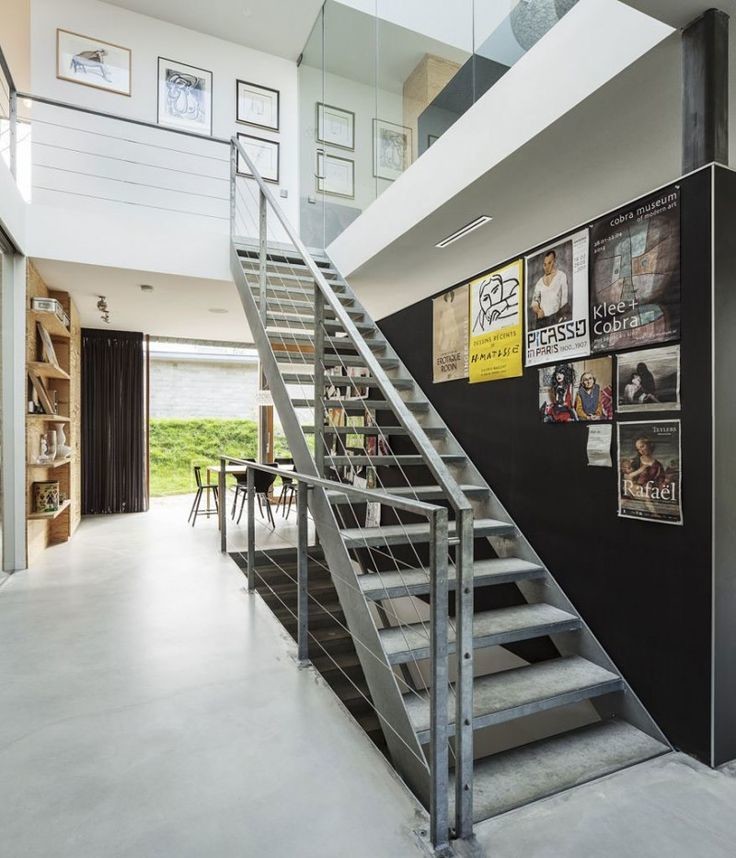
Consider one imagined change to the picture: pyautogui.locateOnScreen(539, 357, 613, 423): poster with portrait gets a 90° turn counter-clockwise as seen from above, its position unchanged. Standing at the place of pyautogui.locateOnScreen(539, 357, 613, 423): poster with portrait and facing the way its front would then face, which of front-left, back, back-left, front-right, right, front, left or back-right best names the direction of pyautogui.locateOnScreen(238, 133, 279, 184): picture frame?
back

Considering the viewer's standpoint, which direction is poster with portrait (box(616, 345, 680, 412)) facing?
facing the viewer and to the left of the viewer

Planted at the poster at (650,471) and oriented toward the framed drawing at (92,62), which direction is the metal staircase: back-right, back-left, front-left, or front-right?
front-left

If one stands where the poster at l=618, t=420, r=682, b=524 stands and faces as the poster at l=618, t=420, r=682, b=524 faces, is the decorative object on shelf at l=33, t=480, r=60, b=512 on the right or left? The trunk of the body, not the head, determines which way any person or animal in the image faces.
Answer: on its right

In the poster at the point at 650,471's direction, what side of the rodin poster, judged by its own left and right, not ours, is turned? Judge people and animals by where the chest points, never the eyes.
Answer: left

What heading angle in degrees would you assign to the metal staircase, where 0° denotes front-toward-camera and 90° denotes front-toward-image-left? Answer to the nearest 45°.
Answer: approximately 315°

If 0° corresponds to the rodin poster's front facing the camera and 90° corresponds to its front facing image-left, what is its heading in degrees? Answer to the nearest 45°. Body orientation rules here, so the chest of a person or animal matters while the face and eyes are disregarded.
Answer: approximately 45°

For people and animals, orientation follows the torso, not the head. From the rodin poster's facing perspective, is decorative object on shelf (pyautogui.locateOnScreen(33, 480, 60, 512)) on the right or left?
on its right

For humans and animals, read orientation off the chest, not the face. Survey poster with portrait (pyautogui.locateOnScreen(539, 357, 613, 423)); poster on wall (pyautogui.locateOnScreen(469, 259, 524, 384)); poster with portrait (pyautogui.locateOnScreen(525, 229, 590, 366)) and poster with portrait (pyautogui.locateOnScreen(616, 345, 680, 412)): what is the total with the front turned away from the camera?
0
